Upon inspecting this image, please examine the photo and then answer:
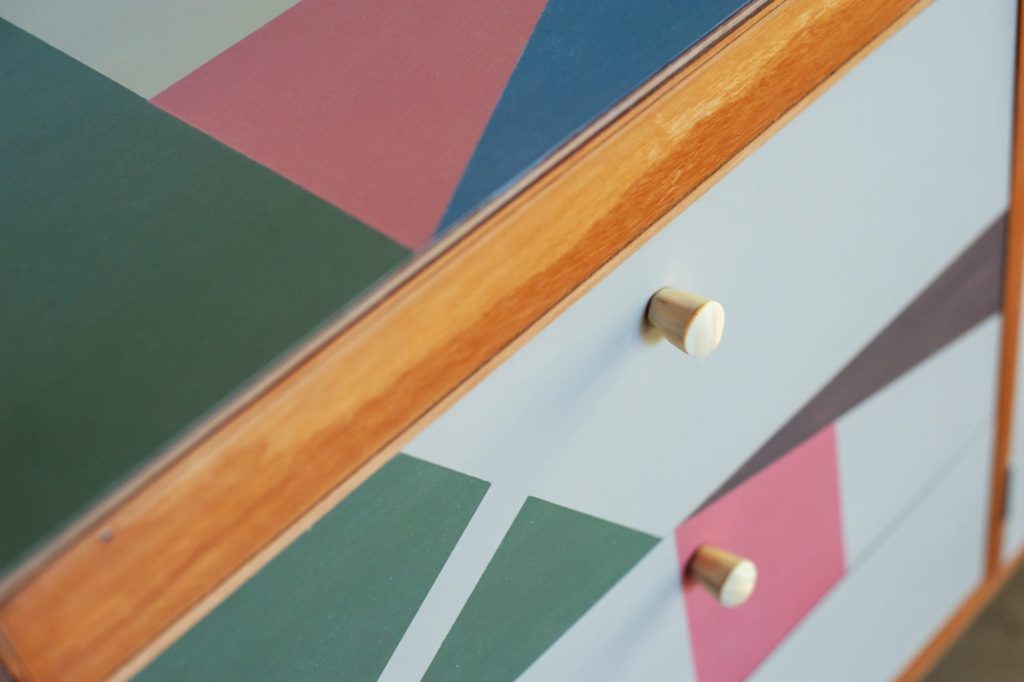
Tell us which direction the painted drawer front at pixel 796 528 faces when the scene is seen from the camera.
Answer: facing the viewer and to the right of the viewer

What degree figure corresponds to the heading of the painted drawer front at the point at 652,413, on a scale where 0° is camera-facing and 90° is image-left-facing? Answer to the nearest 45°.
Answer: approximately 315°

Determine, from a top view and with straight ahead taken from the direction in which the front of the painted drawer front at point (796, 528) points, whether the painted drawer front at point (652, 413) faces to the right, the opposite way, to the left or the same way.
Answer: the same way

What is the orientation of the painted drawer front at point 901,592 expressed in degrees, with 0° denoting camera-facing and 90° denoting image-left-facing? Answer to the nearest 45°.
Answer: approximately 315°
